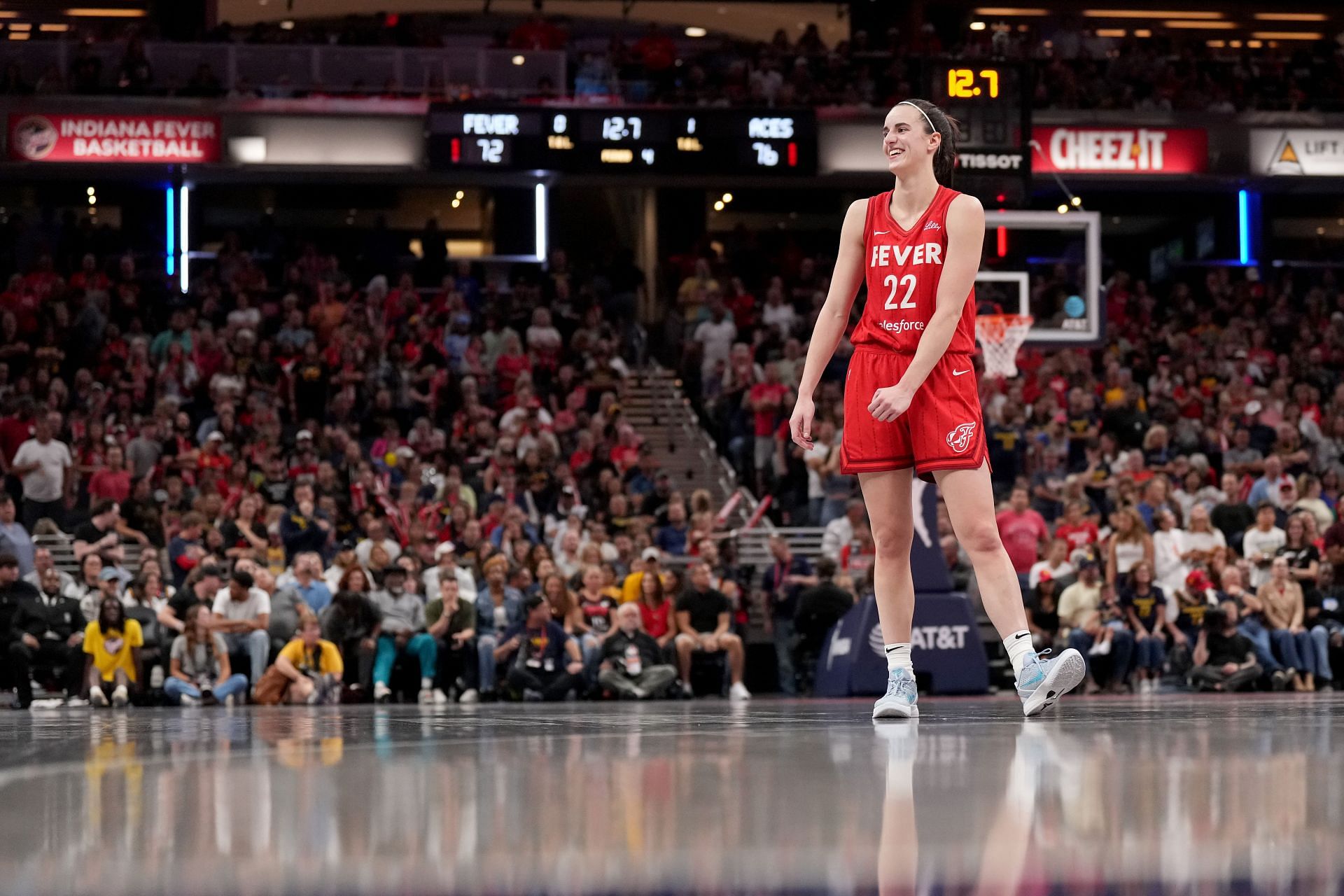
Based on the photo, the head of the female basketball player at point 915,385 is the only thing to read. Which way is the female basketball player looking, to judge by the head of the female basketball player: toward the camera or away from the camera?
toward the camera

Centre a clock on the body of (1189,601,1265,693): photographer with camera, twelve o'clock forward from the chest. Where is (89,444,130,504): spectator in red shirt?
The spectator in red shirt is roughly at 3 o'clock from the photographer with camera.

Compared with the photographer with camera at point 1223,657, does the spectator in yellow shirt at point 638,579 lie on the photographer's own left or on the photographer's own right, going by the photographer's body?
on the photographer's own right

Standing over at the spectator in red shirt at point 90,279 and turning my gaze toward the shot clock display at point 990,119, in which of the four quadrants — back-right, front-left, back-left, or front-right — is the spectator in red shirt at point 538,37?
front-left

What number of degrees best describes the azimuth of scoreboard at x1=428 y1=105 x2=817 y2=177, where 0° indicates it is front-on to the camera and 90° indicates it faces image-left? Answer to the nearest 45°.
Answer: approximately 0°

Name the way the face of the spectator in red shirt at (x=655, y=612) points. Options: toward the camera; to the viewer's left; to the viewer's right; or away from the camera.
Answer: toward the camera

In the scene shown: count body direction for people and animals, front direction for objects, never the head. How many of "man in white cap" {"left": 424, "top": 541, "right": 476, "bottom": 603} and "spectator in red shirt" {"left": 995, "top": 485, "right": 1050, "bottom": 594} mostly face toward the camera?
2

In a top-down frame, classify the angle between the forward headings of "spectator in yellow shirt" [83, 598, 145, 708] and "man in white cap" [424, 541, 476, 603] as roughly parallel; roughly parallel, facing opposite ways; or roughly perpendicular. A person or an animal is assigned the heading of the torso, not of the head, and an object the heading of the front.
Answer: roughly parallel

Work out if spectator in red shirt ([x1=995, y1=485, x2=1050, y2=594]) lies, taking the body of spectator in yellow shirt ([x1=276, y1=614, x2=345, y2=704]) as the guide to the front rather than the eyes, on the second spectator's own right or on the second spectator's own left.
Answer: on the second spectator's own left

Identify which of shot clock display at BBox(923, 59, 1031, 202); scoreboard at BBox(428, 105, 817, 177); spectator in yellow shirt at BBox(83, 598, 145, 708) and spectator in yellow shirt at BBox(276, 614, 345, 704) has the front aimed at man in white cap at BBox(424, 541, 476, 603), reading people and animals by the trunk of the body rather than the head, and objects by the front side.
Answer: the scoreboard

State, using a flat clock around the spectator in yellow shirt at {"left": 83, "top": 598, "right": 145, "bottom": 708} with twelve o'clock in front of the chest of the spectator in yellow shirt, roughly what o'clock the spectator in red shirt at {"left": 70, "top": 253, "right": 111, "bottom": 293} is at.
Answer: The spectator in red shirt is roughly at 6 o'clock from the spectator in yellow shirt.

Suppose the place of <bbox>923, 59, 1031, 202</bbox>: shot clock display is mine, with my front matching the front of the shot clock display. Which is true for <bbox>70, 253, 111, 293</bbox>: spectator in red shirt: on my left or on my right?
on my right

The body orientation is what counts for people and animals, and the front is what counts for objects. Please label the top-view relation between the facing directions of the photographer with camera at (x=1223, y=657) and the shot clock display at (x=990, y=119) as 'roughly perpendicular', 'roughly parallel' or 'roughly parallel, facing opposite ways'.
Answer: roughly parallel

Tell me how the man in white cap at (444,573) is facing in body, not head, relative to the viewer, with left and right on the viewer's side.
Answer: facing the viewer

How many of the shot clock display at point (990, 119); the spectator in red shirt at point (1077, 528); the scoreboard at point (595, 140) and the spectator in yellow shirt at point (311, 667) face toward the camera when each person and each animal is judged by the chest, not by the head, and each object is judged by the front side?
4

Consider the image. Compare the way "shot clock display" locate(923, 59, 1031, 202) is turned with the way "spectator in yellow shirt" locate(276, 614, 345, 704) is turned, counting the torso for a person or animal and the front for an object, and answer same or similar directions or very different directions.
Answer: same or similar directions

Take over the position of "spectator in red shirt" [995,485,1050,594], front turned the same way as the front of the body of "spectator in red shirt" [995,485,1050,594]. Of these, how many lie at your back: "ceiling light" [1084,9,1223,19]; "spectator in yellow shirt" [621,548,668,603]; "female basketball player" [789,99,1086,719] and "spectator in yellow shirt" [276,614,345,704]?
1
